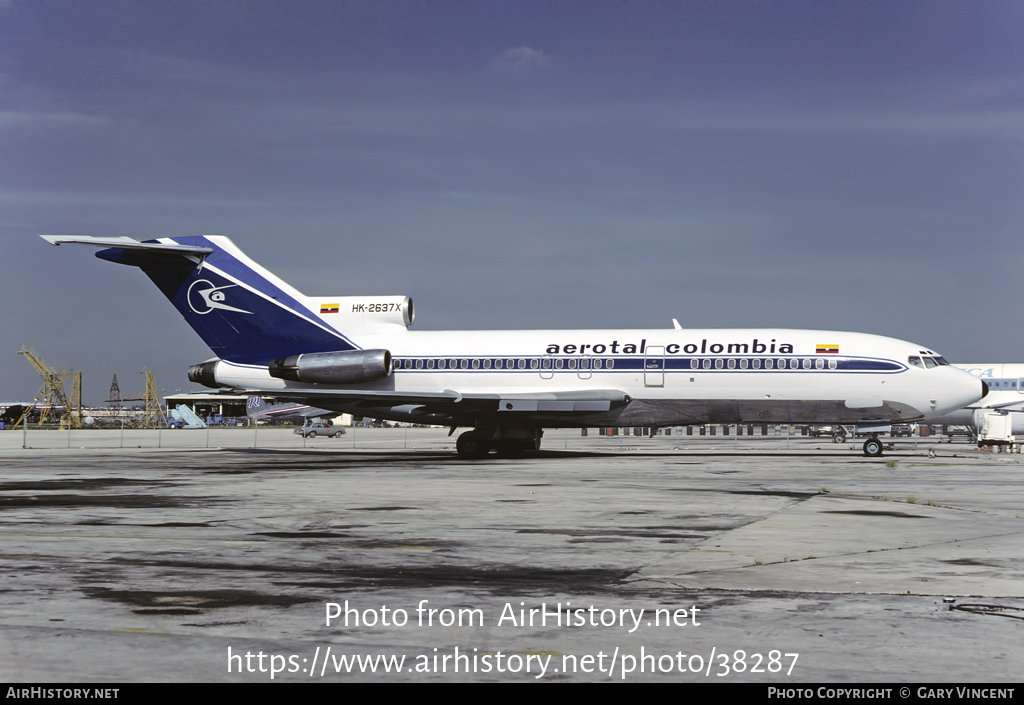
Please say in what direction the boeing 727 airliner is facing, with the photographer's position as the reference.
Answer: facing to the right of the viewer
